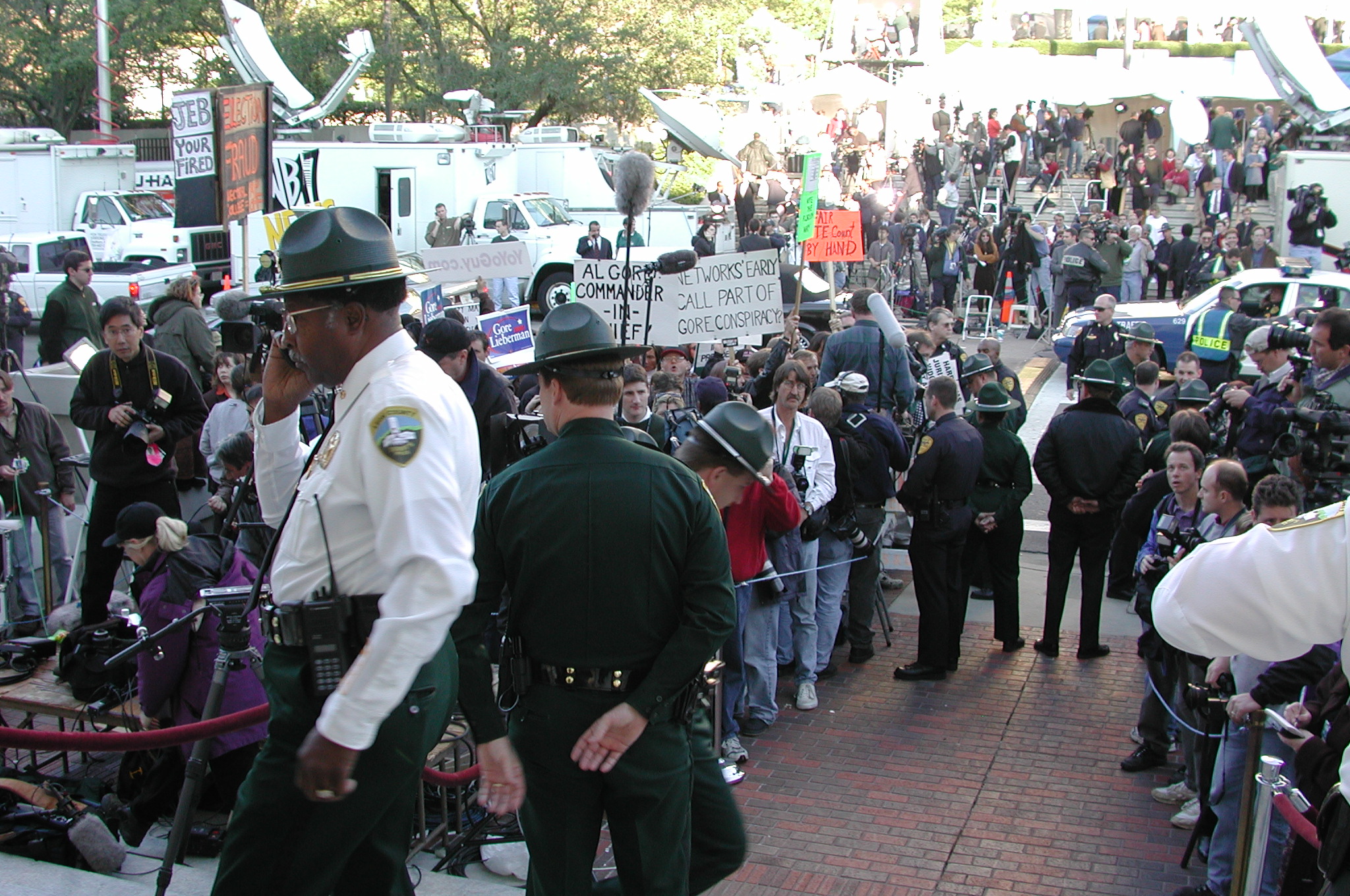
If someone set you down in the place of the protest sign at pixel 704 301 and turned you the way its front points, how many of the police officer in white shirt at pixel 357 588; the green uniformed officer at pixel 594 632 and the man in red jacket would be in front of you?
3

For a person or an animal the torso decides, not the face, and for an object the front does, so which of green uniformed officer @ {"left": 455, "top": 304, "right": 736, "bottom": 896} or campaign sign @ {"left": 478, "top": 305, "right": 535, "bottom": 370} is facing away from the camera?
the green uniformed officer

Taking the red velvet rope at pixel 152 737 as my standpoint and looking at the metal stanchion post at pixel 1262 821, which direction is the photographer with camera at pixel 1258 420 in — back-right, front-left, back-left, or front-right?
front-left

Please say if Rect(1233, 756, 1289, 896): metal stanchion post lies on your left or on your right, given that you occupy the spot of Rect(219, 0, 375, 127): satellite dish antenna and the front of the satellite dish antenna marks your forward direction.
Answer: on your right

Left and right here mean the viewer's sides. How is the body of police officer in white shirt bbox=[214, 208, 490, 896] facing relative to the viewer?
facing to the left of the viewer

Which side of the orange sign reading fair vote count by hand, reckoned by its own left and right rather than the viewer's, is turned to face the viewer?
front

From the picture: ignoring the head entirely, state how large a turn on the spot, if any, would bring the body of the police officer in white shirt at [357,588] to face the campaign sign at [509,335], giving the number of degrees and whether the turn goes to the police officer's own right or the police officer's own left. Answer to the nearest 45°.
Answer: approximately 90° to the police officer's own right

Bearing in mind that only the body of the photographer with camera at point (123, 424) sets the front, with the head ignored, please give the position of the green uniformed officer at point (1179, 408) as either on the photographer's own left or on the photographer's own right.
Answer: on the photographer's own left

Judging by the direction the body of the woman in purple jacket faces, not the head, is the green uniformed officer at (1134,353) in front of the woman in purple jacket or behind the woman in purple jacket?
behind

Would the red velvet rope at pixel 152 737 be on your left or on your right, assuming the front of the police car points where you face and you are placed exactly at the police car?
on your left

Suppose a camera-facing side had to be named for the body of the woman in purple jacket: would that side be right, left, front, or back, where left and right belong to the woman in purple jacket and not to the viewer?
left

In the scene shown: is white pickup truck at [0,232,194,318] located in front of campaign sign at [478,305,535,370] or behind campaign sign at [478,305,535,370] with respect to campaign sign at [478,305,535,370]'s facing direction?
behind

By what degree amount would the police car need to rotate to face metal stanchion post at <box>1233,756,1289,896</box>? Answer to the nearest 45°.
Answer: approximately 90° to its left
